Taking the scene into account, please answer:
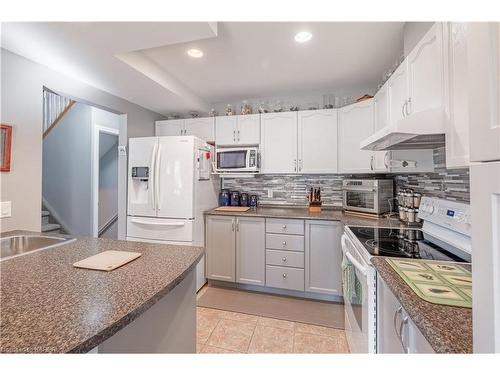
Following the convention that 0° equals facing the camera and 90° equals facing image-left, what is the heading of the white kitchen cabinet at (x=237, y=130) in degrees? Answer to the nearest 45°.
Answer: approximately 0°

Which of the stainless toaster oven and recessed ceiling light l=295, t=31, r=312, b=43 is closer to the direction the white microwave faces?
the recessed ceiling light

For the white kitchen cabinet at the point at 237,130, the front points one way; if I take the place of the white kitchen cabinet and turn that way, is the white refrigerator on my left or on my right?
on my right

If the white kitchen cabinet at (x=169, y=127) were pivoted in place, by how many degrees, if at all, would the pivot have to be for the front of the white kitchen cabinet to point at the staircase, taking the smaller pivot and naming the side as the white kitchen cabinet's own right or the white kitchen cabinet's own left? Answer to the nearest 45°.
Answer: approximately 90° to the white kitchen cabinet's own right

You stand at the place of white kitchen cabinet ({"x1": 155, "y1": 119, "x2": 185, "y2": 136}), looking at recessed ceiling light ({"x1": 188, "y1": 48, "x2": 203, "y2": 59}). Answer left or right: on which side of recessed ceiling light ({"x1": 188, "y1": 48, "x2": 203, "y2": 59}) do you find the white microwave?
left

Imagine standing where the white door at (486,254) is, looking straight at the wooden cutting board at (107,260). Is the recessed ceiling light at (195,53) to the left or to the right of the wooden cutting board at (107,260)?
right

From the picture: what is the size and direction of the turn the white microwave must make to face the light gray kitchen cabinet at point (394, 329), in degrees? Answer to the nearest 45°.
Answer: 0° — it already faces it

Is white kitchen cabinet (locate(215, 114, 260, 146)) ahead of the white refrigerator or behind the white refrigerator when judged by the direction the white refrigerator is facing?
behind
